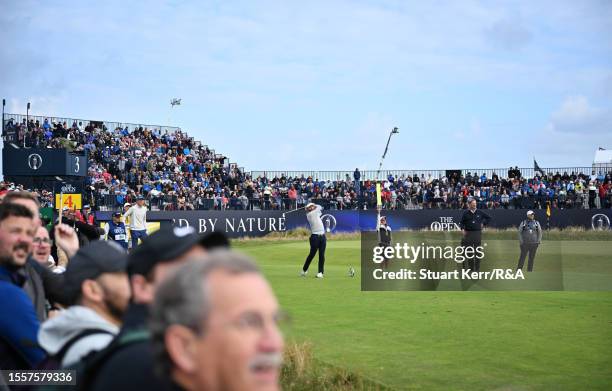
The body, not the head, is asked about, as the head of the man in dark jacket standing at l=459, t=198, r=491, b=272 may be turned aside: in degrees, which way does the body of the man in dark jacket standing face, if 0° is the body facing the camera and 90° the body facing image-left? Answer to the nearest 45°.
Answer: approximately 0°

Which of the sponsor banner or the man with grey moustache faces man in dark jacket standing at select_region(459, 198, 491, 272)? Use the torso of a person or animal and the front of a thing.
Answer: the sponsor banner

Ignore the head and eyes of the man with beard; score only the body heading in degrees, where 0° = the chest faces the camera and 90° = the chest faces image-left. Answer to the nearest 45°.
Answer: approximately 315°

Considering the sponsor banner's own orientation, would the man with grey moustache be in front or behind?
in front

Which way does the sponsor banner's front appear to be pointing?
toward the camera

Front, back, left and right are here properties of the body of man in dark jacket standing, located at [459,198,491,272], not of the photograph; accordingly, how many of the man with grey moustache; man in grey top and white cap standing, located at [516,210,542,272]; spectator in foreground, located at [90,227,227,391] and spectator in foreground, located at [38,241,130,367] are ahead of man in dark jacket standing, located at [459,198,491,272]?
3

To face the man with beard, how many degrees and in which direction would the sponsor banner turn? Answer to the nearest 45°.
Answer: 0° — it already faces them

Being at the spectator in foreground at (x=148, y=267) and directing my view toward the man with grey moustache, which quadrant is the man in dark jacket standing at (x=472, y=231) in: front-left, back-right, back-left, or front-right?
back-left

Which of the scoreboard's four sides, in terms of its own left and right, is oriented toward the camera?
front

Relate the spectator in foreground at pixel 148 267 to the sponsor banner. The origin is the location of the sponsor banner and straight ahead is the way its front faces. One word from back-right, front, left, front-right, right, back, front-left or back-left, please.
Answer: front

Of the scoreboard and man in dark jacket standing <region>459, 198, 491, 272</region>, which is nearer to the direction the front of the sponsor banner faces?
the man in dark jacket standing

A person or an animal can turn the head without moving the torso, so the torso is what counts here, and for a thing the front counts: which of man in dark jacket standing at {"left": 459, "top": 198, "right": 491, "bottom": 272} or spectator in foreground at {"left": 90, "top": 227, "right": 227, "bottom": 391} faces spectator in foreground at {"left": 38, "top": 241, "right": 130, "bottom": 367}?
the man in dark jacket standing

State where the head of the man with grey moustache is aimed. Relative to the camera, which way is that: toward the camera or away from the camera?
toward the camera

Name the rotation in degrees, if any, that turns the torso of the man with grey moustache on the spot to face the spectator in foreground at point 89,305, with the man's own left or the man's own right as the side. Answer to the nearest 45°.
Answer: approximately 135° to the man's own left
